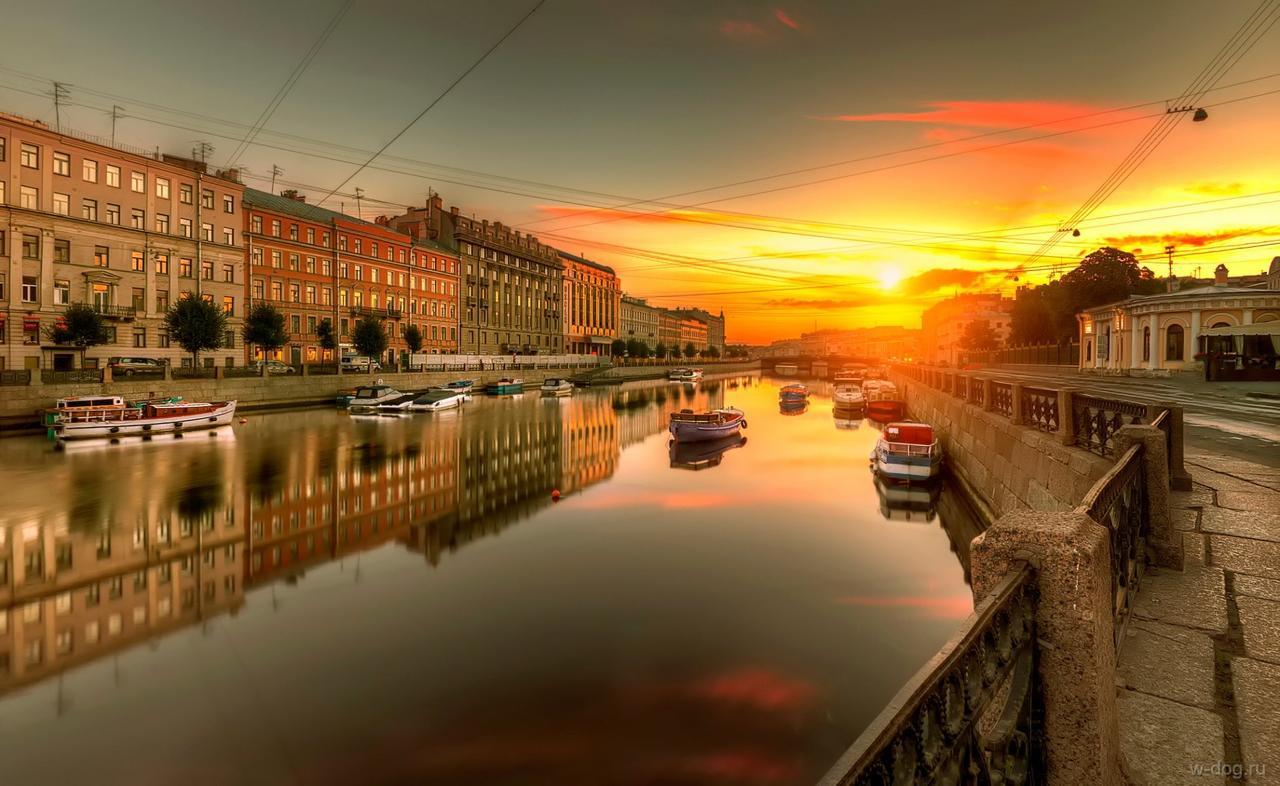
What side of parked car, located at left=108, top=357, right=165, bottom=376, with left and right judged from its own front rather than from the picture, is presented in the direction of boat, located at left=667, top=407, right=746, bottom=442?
right

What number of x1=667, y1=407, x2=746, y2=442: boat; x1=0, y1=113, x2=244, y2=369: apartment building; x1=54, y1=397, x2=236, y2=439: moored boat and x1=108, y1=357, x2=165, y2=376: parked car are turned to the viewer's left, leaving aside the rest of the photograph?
0

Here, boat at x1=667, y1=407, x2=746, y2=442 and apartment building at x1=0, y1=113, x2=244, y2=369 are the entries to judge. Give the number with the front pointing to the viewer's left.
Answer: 0

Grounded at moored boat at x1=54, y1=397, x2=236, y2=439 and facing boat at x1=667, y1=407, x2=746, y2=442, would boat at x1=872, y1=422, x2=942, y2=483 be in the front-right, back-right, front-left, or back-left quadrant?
front-right

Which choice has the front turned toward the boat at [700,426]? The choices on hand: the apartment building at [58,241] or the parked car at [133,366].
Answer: the apartment building

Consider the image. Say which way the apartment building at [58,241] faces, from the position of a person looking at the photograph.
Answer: facing the viewer and to the right of the viewer

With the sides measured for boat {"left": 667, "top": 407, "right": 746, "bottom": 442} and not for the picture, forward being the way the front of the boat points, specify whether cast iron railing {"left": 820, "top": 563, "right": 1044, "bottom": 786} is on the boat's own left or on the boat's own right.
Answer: on the boat's own right

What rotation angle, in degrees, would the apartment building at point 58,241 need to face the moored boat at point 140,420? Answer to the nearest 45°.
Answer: approximately 45° to its right

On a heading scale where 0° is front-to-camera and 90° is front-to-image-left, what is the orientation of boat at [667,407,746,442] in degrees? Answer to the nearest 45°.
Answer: approximately 225°

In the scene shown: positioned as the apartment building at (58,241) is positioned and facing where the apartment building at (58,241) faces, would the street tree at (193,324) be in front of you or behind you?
in front

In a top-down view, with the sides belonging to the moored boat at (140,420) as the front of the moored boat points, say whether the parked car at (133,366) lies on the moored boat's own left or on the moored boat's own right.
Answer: on the moored boat's own left
